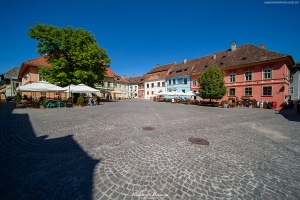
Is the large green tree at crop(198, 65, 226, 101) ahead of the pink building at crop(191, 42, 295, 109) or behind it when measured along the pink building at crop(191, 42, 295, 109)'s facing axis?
ahead

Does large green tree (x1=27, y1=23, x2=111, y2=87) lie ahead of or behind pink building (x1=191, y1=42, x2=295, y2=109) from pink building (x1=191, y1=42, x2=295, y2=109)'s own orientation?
ahead

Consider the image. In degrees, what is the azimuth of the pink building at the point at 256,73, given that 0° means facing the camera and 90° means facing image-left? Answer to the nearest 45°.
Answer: approximately 45°

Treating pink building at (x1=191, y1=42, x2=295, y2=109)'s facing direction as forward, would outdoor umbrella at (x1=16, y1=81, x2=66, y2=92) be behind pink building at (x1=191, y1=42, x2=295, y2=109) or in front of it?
in front
